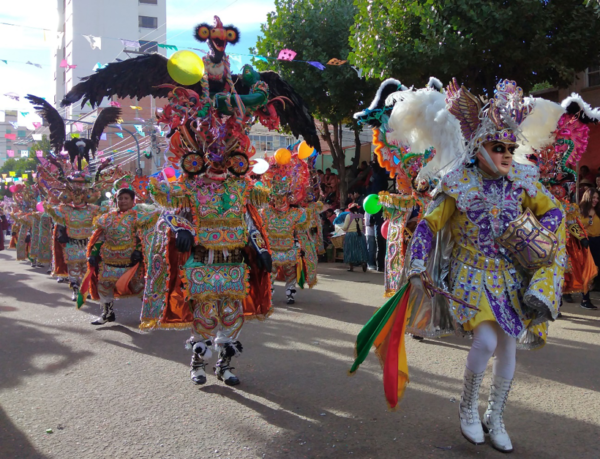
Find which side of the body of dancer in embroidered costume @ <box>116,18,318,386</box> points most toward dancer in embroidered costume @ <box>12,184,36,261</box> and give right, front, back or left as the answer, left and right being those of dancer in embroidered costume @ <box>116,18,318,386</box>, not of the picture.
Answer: back

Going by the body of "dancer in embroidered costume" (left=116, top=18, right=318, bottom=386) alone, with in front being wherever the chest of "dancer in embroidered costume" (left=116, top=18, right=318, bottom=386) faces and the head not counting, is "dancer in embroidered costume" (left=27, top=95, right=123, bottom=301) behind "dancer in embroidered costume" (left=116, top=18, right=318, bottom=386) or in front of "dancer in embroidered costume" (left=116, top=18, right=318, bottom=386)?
behind

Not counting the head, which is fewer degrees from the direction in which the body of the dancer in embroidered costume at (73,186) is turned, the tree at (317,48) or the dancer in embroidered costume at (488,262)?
the dancer in embroidered costume

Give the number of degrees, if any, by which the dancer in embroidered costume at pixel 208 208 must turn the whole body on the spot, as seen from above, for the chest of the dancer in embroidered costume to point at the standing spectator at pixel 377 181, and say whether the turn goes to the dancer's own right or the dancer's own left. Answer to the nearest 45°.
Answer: approximately 135° to the dancer's own left

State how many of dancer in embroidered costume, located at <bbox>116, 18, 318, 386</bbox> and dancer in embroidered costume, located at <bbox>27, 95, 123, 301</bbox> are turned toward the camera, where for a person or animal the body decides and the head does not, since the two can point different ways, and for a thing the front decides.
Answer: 2

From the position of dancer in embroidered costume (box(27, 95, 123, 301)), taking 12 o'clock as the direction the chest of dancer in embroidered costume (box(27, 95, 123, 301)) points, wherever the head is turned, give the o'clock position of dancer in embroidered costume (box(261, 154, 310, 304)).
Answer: dancer in embroidered costume (box(261, 154, 310, 304)) is roughly at 10 o'clock from dancer in embroidered costume (box(27, 95, 123, 301)).

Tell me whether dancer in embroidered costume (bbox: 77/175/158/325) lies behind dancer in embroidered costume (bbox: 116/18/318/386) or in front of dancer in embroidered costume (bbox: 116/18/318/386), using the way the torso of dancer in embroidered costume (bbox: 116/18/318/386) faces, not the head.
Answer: behind

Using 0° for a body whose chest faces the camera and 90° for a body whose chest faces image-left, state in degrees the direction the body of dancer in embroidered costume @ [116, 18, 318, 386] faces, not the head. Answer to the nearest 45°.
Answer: approximately 0°
